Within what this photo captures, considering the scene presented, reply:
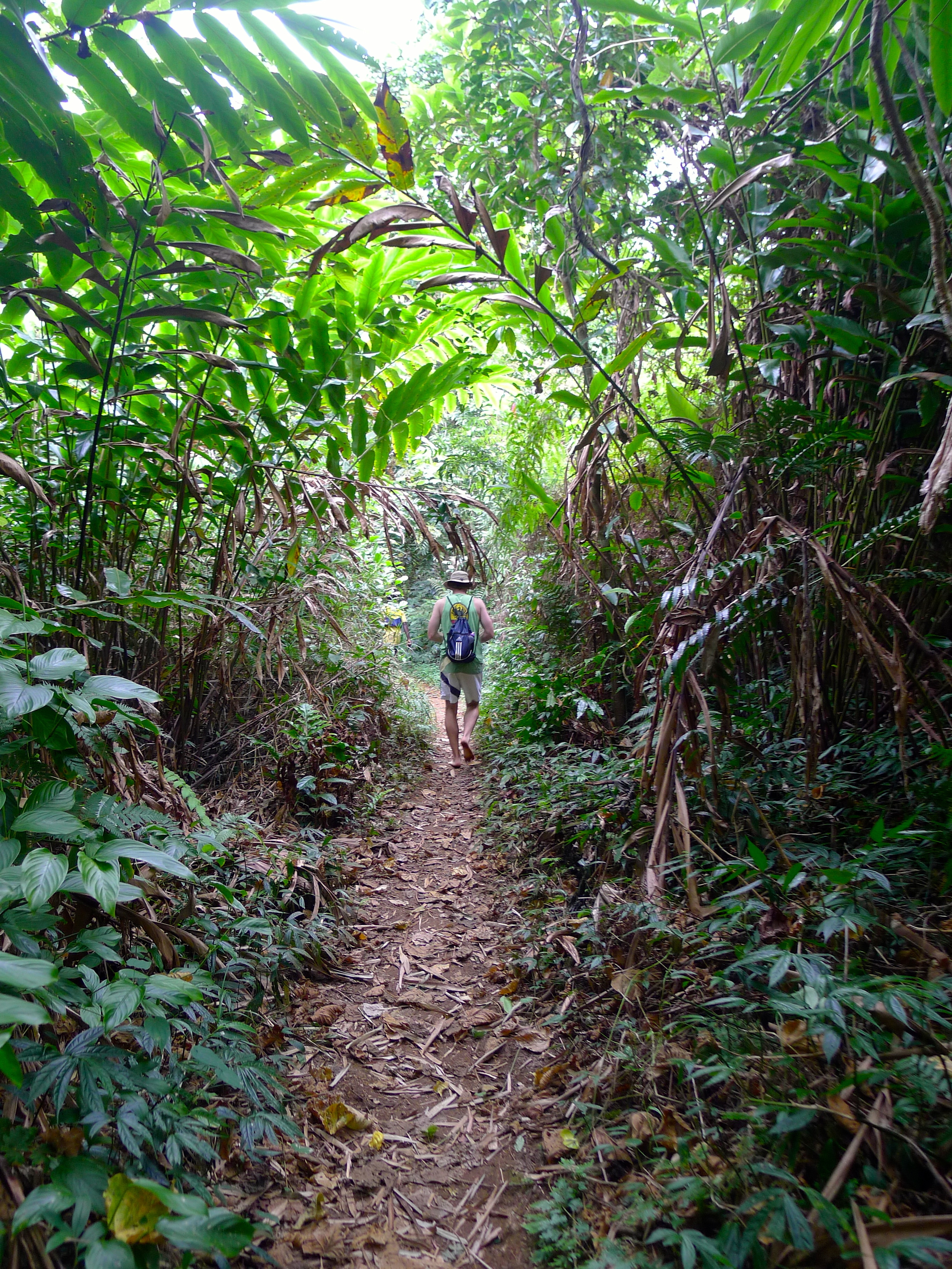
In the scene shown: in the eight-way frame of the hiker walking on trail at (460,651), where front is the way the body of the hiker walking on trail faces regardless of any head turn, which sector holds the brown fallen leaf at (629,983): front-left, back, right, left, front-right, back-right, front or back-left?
back

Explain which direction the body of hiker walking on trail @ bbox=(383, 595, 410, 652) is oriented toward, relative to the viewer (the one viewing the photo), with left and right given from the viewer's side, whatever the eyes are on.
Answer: facing away from the viewer

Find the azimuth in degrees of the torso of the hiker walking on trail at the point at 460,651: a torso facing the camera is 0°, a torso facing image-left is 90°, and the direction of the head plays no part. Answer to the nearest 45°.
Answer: approximately 180°

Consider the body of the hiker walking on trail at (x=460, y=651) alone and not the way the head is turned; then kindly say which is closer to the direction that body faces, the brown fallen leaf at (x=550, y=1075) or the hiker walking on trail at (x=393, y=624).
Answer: the hiker walking on trail

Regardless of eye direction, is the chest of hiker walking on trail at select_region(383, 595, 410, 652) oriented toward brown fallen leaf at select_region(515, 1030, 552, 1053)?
no

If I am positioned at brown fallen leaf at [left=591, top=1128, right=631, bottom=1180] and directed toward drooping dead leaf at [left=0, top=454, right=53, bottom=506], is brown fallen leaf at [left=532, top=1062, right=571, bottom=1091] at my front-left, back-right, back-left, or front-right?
front-right

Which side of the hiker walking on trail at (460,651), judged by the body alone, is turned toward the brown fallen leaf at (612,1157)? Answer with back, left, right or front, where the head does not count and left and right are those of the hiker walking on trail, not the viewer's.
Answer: back

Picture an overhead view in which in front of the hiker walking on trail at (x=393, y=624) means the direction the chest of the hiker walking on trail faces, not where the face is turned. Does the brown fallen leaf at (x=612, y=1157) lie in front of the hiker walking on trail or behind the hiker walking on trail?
behind

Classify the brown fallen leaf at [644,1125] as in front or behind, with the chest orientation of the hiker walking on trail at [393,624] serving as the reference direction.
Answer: behind

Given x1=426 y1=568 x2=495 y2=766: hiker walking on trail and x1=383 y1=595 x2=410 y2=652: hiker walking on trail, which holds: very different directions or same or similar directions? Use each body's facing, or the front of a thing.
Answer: same or similar directions

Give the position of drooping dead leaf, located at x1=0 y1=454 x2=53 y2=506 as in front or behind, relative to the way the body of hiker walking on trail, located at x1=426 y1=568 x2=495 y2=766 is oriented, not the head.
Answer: behind

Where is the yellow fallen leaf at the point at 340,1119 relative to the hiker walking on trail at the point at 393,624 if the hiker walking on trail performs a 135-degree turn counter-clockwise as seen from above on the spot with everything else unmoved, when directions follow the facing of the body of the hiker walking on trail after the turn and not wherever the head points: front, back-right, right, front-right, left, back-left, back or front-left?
front-left

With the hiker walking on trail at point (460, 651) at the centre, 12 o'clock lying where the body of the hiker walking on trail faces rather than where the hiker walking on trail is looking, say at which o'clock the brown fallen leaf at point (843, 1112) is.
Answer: The brown fallen leaf is roughly at 6 o'clock from the hiker walking on trail.

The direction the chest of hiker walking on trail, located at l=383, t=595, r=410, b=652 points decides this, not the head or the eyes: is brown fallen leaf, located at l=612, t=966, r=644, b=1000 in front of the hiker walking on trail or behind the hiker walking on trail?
behind

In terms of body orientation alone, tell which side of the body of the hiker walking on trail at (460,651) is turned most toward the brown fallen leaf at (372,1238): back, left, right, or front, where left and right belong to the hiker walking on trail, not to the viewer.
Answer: back

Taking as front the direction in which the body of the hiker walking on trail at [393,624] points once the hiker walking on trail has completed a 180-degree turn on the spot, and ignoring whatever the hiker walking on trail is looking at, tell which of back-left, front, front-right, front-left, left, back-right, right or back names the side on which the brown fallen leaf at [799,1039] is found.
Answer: front

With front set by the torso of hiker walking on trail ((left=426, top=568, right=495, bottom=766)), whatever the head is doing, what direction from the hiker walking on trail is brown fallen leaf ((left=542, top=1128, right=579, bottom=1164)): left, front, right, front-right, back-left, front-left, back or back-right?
back

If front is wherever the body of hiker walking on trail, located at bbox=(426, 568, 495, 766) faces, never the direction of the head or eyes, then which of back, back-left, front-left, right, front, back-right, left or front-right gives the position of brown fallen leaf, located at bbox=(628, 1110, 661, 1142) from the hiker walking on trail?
back

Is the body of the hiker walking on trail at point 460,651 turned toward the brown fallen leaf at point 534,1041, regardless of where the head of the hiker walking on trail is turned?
no

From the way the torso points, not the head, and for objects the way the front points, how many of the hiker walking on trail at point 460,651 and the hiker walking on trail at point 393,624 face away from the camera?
2
